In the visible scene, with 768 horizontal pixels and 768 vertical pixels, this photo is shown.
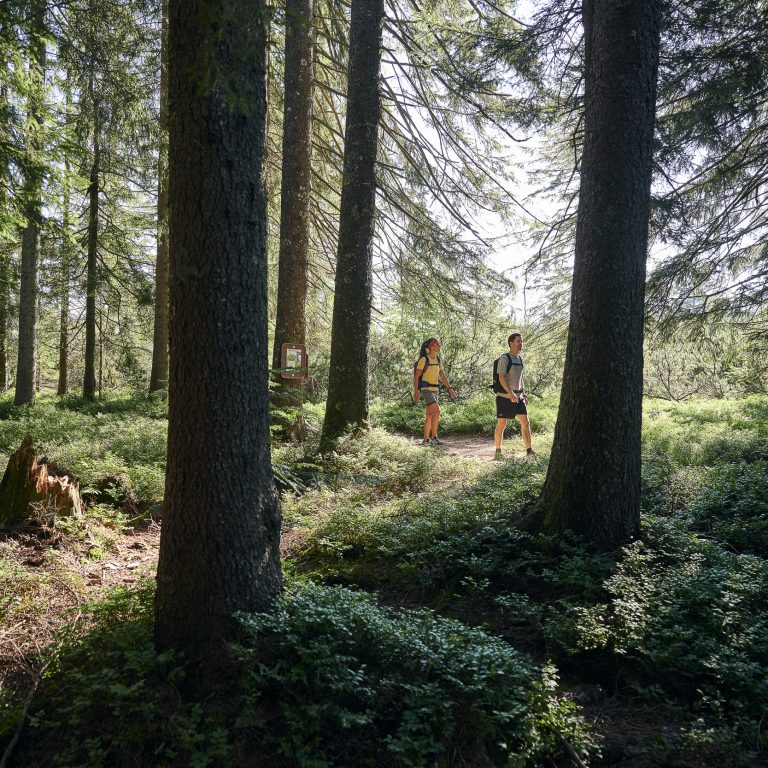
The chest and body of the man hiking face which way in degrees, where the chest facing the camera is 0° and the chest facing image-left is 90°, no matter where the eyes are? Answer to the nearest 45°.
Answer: approximately 315°

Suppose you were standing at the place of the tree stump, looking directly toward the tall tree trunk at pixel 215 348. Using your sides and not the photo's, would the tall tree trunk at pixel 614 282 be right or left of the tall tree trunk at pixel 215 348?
left

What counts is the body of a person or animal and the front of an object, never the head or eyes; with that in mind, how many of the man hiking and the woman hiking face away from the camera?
0

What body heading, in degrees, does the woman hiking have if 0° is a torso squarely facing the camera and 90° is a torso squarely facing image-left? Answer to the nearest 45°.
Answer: approximately 315°

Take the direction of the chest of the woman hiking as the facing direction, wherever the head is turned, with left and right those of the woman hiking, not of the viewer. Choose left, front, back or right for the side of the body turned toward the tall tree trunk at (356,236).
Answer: right

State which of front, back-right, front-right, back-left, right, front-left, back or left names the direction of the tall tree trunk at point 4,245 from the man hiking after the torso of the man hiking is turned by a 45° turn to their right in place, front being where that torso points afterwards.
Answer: right

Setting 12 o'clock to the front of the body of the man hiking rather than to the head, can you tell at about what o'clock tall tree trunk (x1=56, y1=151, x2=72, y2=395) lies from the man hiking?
The tall tree trunk is roughly at 7 o'clock from the man hiking.

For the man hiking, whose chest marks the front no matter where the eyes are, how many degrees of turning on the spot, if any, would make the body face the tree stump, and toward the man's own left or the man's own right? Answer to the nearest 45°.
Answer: approximately 90° to the man's own right
